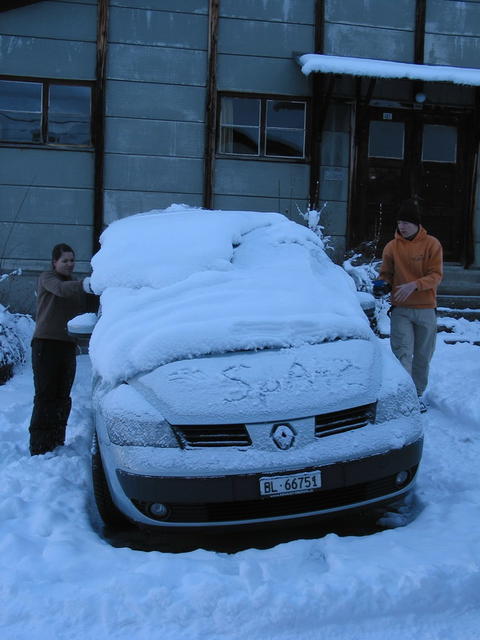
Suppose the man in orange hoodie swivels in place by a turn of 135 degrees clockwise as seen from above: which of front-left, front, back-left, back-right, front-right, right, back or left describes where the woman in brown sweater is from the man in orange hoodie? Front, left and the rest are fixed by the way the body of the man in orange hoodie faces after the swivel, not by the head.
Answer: back-left

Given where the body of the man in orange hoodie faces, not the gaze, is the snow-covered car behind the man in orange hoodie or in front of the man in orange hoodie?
in front

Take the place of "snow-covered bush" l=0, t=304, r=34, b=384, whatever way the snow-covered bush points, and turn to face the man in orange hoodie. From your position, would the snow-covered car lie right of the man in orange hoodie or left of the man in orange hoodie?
right

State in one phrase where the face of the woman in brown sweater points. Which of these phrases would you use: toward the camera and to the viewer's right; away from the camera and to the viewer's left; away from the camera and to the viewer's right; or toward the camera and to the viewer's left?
toward the camera and to the viewer's right

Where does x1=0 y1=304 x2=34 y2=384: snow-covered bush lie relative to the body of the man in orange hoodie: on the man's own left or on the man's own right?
on the man's own right
